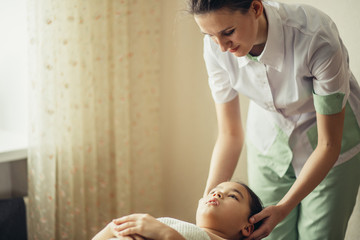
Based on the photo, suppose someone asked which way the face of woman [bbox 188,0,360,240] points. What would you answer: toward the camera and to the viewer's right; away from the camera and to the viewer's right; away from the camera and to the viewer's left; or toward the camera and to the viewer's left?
toward the camera and to the viewer's left

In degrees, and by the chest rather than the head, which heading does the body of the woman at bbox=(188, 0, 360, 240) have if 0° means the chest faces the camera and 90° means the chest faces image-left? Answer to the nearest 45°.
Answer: approximately 45°

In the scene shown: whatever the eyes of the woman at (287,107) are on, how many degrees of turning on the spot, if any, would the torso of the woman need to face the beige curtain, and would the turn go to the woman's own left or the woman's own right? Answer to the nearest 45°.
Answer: approximately 90° to the woman's own right
